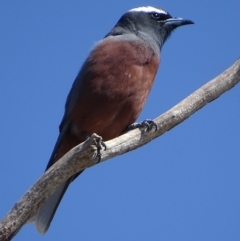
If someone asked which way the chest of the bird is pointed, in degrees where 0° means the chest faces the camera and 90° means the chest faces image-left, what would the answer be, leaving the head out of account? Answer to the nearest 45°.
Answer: approximately 315°
